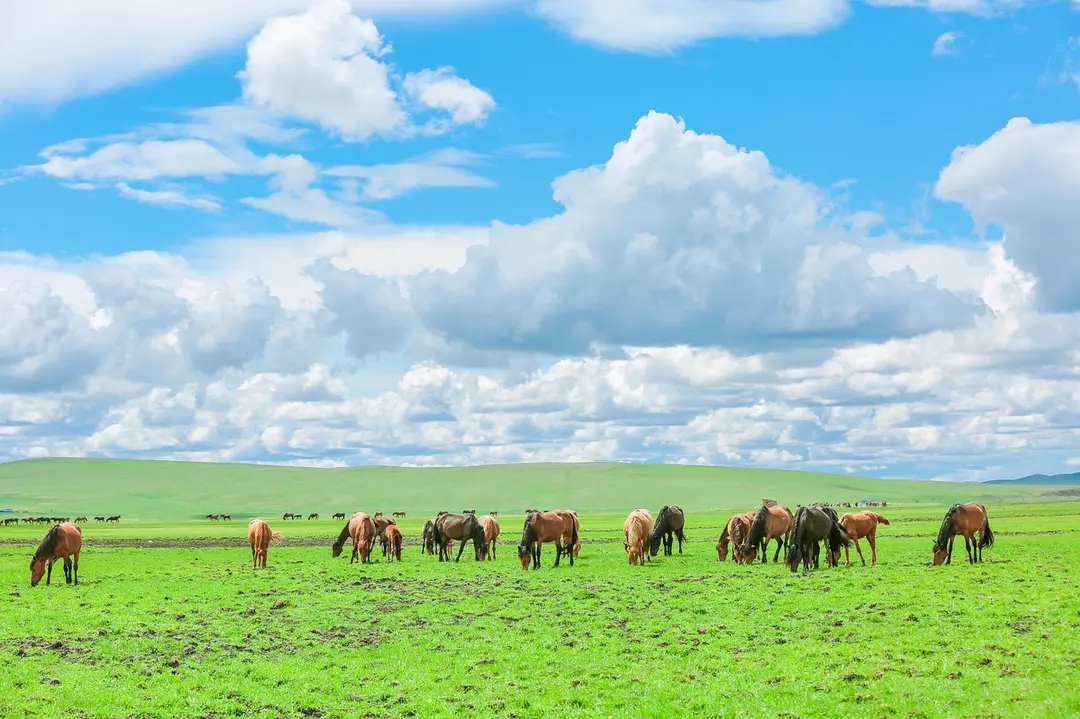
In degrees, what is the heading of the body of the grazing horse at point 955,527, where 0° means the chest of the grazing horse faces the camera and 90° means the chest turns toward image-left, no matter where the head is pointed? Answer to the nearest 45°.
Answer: approximately 45°

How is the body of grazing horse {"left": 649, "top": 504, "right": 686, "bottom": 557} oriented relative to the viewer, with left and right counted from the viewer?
facing the viewer and to the left of the viewer

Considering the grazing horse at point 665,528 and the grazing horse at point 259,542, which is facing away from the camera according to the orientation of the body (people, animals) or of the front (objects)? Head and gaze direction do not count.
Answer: the grazing horse at point 259,542

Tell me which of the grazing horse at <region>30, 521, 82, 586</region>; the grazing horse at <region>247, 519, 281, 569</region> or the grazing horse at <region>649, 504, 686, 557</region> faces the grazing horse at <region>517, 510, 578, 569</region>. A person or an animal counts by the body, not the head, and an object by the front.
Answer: the grazing horse at <region>649, 504, 686, 557</region>

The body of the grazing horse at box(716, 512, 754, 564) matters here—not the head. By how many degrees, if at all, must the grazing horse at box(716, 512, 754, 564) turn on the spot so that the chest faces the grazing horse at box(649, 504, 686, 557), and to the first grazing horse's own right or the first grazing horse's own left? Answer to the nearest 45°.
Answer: approximately 90° to the first grazing horse's own right

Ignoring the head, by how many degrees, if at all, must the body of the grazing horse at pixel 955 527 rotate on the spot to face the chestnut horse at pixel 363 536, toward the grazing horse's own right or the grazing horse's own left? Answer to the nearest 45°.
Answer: approximately 45° to the grazing horse's own right

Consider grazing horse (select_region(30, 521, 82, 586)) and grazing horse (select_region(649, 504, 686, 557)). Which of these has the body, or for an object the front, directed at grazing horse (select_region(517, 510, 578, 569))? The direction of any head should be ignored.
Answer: grazing horse (select_region(649, 504, 686, 557))

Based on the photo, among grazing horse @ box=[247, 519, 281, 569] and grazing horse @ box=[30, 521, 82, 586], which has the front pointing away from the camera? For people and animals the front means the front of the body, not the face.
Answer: grazing horse @ box=[247, 519, 281, 569]

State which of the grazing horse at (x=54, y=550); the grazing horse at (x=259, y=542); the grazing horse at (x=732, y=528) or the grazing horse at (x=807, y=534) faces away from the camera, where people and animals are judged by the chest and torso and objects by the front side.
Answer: the grazing horse at (x=259, y=542)

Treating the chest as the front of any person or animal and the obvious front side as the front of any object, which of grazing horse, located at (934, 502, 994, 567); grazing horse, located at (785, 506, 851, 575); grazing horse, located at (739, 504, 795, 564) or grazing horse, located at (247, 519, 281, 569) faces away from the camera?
grazing horse, located at (247, 519, 281, 569)

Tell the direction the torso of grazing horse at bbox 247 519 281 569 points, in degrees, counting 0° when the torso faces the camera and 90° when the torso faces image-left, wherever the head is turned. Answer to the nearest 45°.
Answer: approximately 180°

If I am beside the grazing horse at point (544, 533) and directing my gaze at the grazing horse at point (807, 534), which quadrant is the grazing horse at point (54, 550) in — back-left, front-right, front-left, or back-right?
back-right
